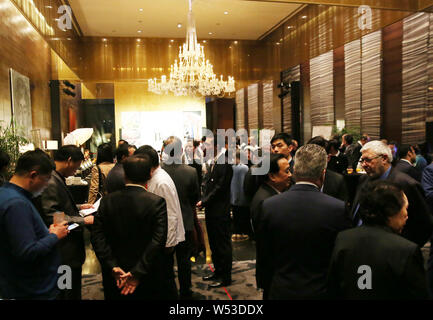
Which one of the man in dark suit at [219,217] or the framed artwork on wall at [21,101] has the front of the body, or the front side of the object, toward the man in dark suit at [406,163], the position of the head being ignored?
the framed artwork on wall

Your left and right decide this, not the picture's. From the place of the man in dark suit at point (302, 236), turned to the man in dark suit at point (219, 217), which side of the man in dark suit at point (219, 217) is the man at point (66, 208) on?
left

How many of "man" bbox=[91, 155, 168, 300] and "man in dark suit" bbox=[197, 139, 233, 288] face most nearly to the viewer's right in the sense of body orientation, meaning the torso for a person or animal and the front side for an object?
0

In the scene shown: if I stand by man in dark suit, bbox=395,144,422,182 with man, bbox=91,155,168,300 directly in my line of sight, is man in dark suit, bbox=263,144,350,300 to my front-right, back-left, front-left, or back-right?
front-left

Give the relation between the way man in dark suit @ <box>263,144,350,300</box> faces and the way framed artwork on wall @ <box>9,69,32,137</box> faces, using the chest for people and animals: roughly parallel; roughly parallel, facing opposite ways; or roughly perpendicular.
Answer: roughly perpendicular

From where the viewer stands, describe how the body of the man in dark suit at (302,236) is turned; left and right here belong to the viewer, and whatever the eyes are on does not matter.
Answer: facing away from the viewer

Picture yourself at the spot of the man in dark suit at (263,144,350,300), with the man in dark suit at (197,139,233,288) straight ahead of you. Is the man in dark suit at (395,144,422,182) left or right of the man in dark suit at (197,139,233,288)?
right

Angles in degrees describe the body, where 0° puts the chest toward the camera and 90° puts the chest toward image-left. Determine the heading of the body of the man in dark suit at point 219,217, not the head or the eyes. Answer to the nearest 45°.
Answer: approximately 90°

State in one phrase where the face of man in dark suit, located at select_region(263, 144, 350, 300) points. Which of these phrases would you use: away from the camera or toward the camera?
away from the camera

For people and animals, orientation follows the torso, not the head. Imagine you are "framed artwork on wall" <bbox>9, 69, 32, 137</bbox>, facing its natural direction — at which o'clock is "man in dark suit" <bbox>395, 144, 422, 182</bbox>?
The man in dark suit is roughly at 12 o'clock from the framed artwork on wall.

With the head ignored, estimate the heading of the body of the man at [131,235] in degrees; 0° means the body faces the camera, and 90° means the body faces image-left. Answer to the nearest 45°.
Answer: approximately 180°

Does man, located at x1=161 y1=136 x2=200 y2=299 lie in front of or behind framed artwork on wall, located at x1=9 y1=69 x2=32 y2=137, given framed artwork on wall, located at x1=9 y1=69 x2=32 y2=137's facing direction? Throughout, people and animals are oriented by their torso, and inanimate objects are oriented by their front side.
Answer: in front

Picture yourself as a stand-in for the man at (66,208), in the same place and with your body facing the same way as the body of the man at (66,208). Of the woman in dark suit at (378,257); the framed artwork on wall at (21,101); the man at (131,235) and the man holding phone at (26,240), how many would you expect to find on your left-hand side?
1
